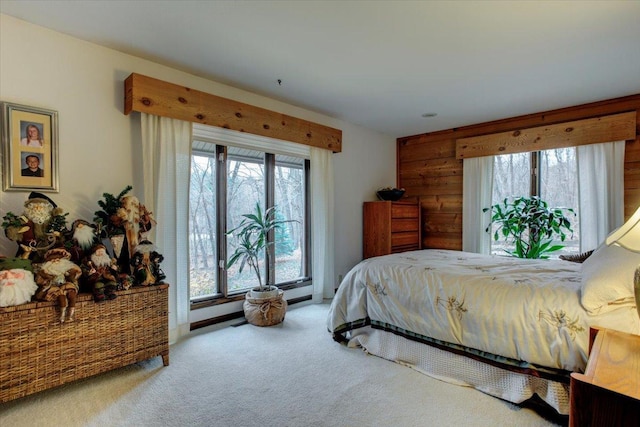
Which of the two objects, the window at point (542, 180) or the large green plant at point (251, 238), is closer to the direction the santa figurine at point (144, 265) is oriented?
the window

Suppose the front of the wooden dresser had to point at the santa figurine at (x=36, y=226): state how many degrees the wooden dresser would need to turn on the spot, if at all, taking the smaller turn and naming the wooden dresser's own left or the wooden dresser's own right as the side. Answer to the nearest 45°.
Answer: approximately 90° to the wooden dresser's own right

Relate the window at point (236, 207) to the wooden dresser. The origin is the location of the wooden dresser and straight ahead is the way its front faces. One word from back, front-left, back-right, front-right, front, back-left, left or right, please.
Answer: right

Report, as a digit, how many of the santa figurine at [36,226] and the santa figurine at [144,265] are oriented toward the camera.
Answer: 2

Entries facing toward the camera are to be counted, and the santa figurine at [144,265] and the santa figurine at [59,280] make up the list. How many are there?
2

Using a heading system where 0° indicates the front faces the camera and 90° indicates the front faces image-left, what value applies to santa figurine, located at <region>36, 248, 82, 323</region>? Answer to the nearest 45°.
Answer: approximately 0°

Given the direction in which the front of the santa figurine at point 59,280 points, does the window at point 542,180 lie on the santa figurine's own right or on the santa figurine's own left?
on the santa figurine's own left
